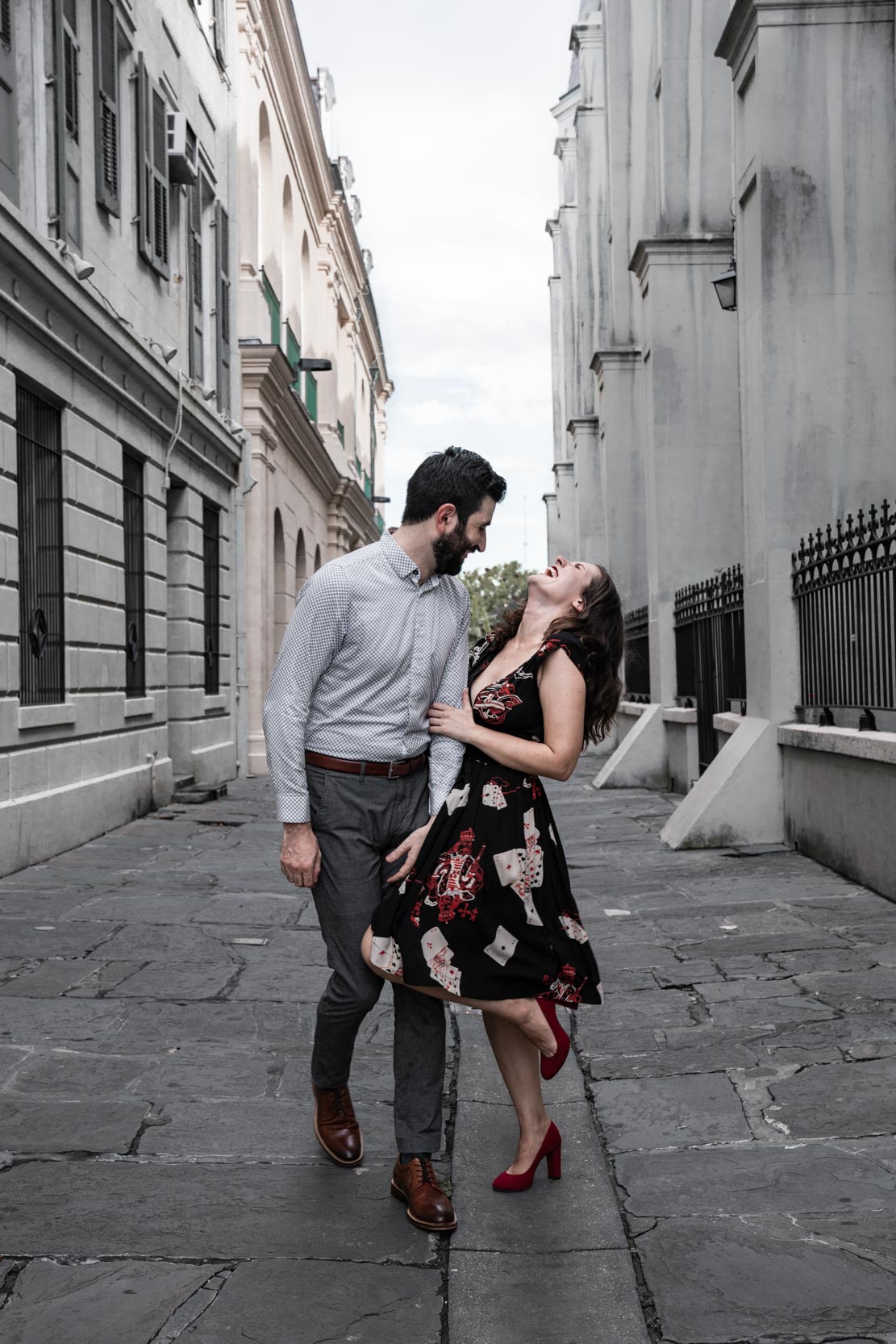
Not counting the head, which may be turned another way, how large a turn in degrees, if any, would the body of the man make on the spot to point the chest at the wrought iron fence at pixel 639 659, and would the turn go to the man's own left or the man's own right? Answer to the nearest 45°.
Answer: approximately 135° to the man's own left

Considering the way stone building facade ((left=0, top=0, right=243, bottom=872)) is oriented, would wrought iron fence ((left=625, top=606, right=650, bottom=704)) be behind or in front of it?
in front

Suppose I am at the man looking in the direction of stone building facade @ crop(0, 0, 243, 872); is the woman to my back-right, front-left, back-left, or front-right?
back-right

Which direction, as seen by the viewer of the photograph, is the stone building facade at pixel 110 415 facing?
facing to the right of the viewer

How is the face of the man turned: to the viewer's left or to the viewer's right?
to the viewer's right

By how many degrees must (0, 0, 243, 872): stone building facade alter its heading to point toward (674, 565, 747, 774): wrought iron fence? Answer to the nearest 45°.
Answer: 0° — it already faces it

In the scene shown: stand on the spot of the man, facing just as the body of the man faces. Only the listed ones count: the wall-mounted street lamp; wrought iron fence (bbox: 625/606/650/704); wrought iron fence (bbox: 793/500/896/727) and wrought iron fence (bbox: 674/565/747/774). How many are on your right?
0

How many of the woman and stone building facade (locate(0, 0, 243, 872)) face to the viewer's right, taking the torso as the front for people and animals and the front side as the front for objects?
1

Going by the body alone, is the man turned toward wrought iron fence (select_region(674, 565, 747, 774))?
no

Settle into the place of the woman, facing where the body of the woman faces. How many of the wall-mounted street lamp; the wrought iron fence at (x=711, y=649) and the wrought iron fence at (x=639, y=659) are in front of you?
0

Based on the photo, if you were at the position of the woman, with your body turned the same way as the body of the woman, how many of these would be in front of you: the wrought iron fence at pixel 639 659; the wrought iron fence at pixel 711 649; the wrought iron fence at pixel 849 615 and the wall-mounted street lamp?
0

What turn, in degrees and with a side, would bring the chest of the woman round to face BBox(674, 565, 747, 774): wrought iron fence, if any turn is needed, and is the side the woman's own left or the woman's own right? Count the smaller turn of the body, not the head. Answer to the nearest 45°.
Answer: approximately 135° to the woman's own right

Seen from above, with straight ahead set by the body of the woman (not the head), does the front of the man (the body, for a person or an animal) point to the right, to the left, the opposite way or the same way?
to the left

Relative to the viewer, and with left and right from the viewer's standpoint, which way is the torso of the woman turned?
facing the viewer and to the left of the viewer
